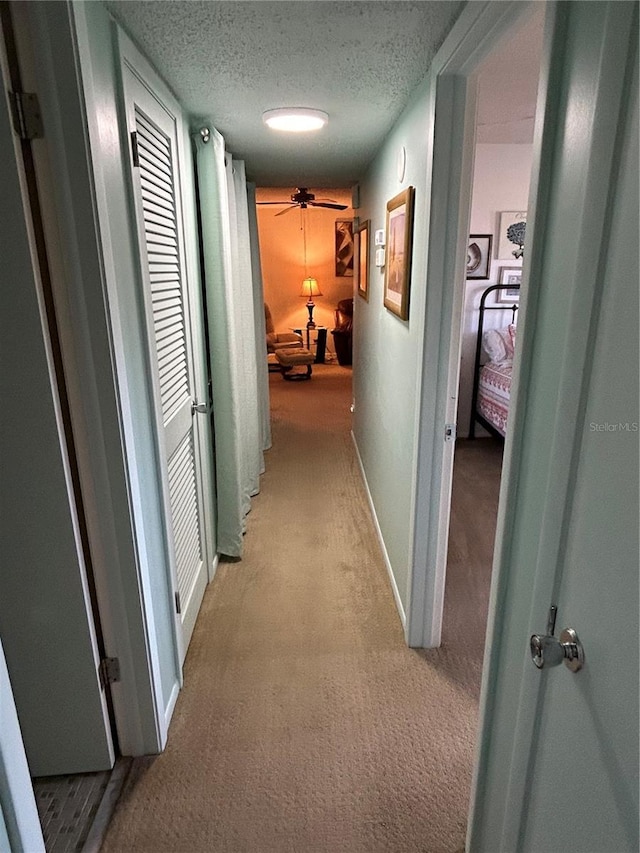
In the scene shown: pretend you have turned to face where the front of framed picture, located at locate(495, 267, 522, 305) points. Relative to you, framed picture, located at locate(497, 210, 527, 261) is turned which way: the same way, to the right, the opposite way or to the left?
the same way

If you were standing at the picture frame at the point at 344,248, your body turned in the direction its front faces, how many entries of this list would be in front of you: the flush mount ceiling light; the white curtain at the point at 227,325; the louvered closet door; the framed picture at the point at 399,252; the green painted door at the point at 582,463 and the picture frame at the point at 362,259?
6

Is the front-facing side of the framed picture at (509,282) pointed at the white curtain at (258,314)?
no

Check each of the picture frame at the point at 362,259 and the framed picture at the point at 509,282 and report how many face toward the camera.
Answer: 1

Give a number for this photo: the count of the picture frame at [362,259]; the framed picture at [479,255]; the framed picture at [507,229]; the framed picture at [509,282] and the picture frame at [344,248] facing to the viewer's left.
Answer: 1

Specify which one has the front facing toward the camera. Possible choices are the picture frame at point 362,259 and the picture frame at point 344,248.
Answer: the picture frame at point 344,248

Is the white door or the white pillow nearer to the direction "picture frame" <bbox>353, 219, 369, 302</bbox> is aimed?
the white door

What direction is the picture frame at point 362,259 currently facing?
to the viewer's left

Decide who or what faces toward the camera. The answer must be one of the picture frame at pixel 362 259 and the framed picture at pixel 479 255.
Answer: the framed picture

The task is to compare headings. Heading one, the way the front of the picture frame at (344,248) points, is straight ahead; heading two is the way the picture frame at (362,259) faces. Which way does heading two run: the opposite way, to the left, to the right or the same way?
to the right

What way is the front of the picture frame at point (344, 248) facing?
toward the camera

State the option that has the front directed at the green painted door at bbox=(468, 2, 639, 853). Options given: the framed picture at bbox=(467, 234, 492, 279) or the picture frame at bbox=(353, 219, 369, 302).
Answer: the framed picture

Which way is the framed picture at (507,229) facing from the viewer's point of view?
toward the camera

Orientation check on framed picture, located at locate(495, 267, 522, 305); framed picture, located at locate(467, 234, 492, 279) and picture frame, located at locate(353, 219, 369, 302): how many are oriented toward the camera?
2

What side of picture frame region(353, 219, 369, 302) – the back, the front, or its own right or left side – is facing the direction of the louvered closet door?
left

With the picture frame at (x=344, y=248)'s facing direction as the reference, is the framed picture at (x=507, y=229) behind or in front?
in front

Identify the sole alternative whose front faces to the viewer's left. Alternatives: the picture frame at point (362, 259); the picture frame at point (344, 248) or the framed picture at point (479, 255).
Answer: the picture frame at point (362, 259)

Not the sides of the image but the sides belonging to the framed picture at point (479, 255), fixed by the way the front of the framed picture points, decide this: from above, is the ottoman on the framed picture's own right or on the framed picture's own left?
on the framed picture's own right

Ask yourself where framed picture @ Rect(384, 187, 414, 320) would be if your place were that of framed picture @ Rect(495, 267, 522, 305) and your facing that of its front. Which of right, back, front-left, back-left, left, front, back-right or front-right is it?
front

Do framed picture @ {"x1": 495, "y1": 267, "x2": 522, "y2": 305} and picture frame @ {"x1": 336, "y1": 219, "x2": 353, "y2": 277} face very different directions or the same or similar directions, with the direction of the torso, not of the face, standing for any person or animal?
same or similar directions
